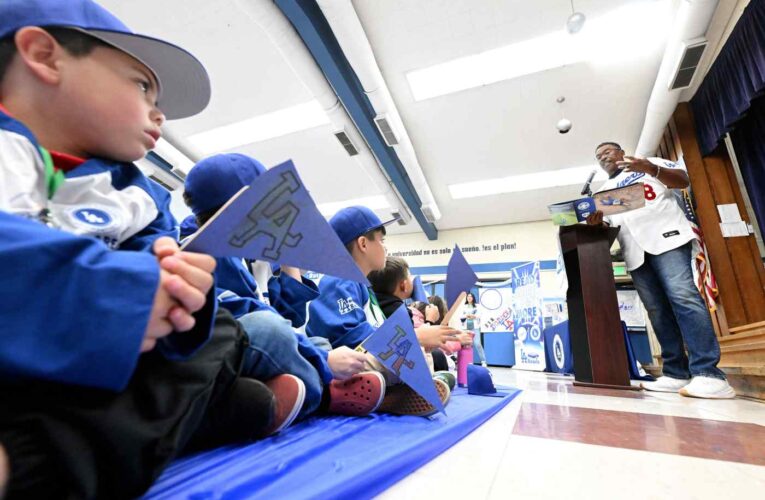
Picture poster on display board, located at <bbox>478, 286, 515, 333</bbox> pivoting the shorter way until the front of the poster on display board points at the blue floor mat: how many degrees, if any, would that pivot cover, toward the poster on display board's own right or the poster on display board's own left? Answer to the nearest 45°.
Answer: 0° — it already faces it

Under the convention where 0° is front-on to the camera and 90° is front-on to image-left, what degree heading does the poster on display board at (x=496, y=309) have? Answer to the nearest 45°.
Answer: approximately 0°

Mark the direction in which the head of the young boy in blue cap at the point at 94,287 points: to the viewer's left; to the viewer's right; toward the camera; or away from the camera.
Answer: to the viewer's right

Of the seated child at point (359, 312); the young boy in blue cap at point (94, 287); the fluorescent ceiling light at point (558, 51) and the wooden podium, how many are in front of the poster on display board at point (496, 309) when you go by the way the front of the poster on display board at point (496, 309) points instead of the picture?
4

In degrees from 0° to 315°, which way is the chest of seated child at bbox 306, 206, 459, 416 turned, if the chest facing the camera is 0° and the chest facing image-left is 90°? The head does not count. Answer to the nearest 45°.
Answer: approximately 270°

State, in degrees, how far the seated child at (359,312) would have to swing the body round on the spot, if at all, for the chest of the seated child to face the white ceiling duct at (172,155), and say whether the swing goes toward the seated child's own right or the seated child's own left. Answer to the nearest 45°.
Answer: approximately 135° to the seated child's own left

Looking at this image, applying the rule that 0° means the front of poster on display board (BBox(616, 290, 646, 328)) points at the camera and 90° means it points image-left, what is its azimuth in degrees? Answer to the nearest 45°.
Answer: approximately 0°

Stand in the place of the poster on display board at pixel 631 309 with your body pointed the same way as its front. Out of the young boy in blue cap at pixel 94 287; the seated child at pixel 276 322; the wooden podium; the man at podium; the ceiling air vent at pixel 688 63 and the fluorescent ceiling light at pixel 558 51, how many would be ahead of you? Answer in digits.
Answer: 6

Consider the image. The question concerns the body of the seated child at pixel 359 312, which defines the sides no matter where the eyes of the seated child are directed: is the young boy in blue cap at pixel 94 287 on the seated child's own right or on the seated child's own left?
on the seated child's own right

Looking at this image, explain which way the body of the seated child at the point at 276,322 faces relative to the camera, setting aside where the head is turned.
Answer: to the viewer's right

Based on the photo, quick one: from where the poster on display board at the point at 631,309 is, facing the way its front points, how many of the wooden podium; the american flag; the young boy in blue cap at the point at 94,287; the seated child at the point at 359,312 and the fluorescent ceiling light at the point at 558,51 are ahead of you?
5

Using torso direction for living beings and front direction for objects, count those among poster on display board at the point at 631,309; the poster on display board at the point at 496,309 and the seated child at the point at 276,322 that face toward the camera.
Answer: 2

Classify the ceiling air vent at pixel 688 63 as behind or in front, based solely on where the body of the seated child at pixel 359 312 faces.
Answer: in front
